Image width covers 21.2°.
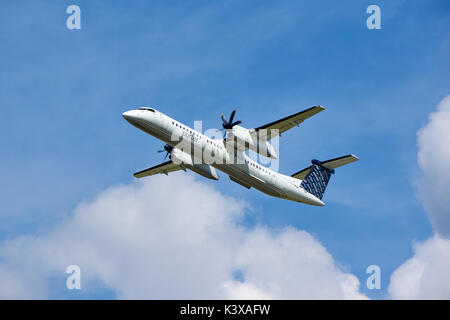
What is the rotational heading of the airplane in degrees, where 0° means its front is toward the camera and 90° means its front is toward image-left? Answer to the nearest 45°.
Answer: approximately 45°
